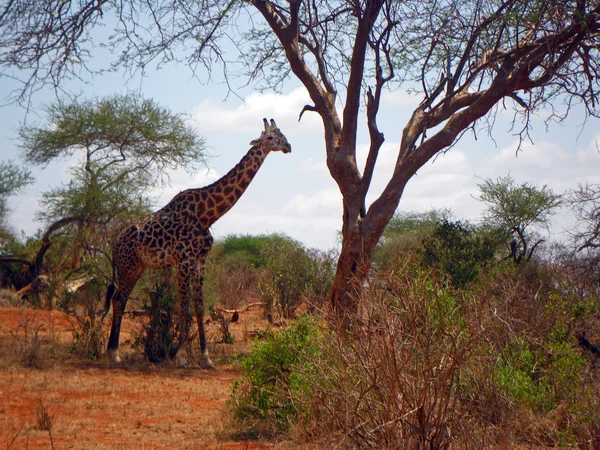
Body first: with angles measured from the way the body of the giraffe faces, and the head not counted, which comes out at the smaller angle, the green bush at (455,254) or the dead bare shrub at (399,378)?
the green bush

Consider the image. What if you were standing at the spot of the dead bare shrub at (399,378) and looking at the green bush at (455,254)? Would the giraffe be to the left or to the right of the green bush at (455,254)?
left

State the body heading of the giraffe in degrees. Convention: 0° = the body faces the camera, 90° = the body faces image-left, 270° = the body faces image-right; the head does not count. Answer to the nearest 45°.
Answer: approximately 270°

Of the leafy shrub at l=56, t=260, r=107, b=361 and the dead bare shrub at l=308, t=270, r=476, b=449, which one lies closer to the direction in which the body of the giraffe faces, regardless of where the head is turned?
the dead bare shrub

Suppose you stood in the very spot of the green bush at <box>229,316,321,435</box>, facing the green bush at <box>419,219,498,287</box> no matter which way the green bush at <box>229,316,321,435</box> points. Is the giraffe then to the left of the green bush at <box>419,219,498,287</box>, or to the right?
left

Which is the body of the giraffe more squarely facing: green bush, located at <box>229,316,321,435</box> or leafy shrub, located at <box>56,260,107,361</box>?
the green bush

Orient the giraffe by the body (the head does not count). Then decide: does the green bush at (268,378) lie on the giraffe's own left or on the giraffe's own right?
on the giraffe's own right

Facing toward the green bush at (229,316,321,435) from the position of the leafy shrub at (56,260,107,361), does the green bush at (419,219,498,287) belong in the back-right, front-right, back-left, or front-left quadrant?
front-left

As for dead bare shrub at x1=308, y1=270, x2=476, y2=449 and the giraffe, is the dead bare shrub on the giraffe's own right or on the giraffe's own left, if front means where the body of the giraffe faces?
on the giraffe's own right

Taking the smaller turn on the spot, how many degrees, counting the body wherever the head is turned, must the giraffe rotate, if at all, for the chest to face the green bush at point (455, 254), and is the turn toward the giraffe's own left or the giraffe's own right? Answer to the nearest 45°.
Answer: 0° — it already faces it
